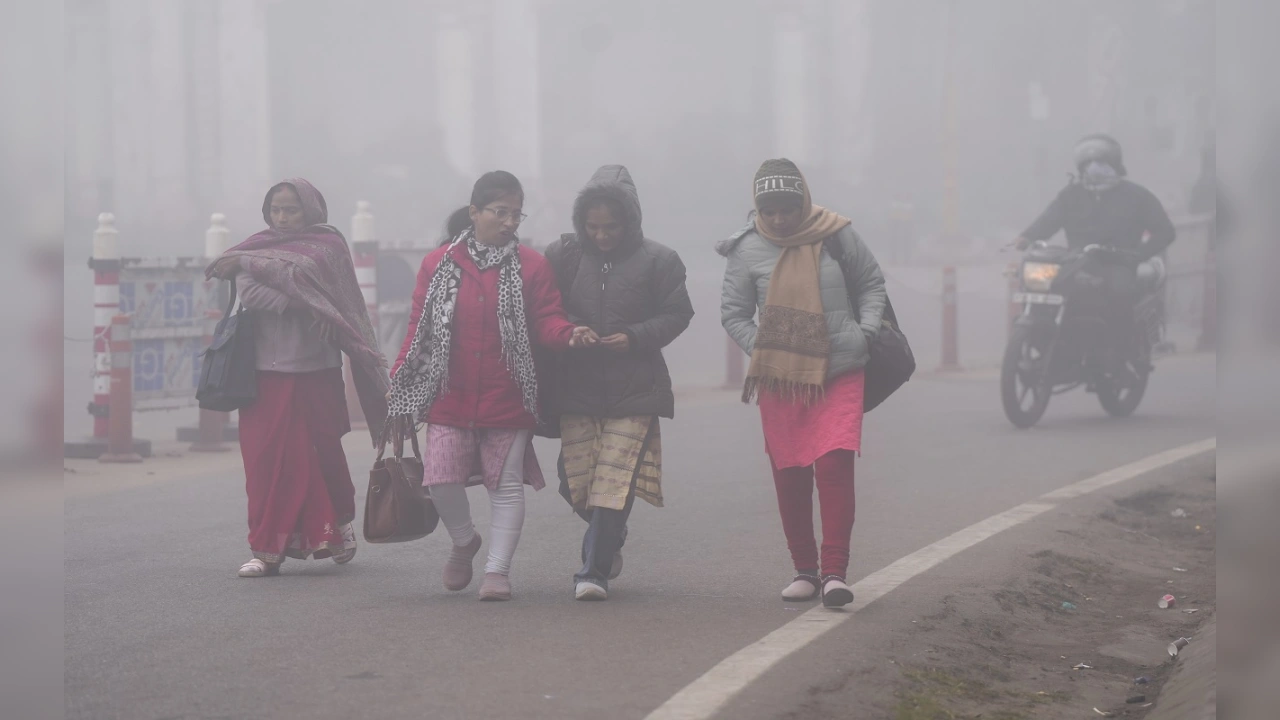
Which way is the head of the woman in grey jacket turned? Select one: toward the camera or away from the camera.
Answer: toward the camera

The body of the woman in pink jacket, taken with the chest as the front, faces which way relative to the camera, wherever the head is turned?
toward the camera

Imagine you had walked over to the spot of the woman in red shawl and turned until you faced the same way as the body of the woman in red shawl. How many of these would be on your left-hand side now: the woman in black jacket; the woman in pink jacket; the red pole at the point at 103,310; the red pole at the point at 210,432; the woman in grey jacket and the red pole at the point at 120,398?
3

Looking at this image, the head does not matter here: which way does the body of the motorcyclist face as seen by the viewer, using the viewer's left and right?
facing the viewer and to the left of the viewer

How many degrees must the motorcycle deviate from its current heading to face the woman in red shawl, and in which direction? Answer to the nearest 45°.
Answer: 0° — it already faces them

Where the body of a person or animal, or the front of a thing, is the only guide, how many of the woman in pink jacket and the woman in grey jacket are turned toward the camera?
2

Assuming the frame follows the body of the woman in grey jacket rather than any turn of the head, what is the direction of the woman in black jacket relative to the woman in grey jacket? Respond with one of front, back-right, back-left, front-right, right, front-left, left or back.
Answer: right

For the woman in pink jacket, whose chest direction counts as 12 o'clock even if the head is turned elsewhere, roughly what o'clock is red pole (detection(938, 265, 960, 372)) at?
The red pole is roughly at 7 o'clock from the woman in pink jacket.

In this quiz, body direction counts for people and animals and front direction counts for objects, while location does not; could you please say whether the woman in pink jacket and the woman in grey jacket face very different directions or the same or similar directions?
same or similar directions

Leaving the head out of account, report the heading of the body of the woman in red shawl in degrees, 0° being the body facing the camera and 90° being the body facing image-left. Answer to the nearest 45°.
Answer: approximately 45°

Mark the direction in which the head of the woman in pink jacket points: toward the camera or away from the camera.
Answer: toward the camera

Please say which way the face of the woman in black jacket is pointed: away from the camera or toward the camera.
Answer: toward the camera

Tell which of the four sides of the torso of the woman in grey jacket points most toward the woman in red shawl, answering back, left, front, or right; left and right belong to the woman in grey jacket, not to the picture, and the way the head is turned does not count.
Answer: right

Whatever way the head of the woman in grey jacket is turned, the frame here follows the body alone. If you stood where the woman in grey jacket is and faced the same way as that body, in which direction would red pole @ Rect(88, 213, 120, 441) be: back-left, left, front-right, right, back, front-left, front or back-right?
back-right
